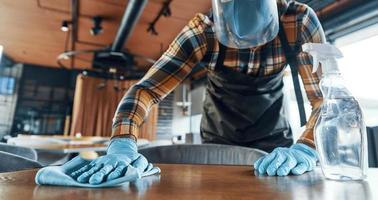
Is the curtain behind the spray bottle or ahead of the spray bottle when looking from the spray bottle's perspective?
ahead

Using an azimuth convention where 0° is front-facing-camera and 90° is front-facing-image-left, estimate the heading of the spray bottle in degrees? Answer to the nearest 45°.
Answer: approximately 90°

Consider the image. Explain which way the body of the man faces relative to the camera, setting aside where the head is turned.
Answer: toward the camera

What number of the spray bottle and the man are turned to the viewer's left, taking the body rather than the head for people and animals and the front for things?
1

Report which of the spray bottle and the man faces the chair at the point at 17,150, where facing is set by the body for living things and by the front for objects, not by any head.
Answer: the spray bottle

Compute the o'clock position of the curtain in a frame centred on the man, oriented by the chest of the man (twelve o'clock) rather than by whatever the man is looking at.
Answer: The curtain is roughly at 5 o'clock from the man.

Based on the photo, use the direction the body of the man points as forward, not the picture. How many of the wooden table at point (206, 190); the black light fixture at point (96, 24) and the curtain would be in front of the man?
1

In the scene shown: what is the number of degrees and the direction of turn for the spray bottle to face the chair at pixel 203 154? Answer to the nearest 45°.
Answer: approximately 45° to its right

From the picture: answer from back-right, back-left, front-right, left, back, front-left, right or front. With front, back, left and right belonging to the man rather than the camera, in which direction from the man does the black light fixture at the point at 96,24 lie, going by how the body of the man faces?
back-right

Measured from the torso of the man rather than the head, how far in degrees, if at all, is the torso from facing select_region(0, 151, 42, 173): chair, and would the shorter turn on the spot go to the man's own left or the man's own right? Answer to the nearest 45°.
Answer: approximately 90° to the man's own right

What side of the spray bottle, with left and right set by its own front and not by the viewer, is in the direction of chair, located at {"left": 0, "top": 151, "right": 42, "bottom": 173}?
front

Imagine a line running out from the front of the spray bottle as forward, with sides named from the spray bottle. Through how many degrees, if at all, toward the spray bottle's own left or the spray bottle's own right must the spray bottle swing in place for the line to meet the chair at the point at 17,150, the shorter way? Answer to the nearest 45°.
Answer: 0° — it already faces it
